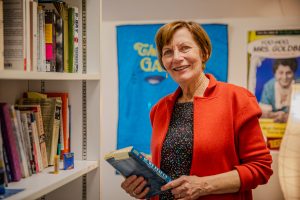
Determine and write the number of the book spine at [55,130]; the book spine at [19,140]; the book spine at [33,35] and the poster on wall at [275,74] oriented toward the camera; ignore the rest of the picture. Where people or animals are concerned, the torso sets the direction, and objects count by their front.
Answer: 4

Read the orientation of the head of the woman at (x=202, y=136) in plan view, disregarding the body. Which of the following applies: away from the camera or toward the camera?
toward the camera

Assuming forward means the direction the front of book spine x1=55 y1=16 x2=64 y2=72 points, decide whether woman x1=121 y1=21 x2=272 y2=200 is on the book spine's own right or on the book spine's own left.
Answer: on the book spine's own left

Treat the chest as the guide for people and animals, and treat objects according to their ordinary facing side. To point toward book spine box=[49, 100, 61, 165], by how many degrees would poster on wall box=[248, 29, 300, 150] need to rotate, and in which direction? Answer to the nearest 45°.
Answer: approximately 45° to its right

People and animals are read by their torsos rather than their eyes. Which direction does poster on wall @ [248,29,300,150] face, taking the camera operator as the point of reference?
facing the viewer

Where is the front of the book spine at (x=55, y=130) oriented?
toward the camera

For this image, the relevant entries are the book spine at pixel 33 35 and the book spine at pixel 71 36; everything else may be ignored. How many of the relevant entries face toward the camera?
2

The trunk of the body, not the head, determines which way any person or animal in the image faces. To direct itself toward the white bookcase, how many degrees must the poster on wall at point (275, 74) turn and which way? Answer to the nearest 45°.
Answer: approximately 45° to its right

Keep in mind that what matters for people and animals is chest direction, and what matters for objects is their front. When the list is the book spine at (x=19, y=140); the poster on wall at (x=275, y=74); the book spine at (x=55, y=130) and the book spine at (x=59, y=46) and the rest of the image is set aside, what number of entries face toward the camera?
4

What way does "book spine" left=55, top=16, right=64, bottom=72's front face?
toward the camera

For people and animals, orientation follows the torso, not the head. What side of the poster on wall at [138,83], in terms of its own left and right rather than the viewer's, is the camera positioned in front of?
front
